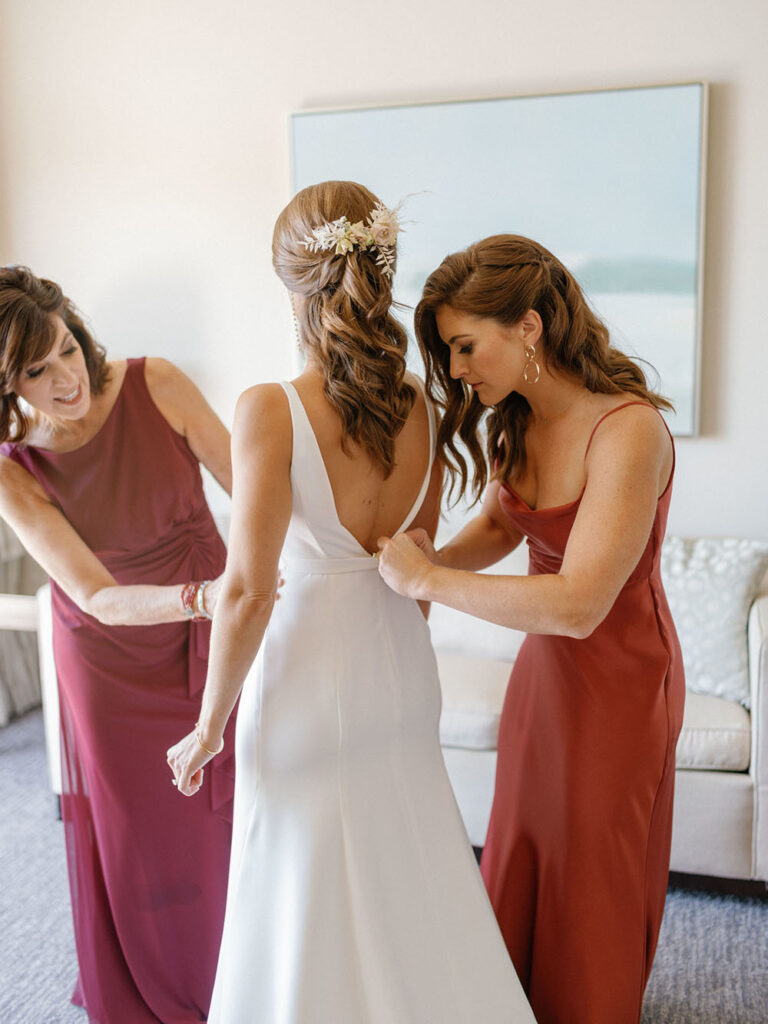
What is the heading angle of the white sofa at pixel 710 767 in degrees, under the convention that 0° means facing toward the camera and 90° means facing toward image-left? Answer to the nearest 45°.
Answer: approximately 0°

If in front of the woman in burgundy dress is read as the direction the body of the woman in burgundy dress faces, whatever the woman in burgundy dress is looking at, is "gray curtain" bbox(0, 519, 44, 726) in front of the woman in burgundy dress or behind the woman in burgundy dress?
behind

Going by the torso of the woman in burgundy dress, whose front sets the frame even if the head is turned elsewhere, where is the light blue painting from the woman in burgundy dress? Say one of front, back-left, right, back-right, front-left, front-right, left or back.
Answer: left

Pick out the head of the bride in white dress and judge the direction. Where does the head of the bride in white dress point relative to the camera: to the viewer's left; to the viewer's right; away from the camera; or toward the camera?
away from the camera

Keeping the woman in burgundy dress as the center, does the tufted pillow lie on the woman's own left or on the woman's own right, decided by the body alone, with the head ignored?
on the woman's own left

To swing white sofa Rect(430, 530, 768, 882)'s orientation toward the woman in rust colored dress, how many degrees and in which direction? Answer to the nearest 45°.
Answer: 0° — it already faces them

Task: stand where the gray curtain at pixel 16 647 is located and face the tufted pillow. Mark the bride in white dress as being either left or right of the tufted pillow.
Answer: right

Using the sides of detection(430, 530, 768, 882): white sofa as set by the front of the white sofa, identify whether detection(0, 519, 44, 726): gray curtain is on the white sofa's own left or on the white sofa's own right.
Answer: on the white sofa's own right

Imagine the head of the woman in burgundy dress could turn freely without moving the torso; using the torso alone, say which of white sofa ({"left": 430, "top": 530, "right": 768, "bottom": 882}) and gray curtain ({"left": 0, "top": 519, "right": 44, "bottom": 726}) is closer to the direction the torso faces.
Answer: the white sofa

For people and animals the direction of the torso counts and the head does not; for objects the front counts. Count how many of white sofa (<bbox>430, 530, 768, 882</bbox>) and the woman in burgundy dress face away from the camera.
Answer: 0

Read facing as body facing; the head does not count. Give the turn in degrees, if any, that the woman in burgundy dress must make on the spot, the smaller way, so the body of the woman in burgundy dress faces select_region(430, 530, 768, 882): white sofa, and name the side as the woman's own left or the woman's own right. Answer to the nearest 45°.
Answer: approximately 45° to the woman's own left

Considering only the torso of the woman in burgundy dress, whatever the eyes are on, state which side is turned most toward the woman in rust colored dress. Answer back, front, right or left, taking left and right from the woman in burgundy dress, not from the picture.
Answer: front
